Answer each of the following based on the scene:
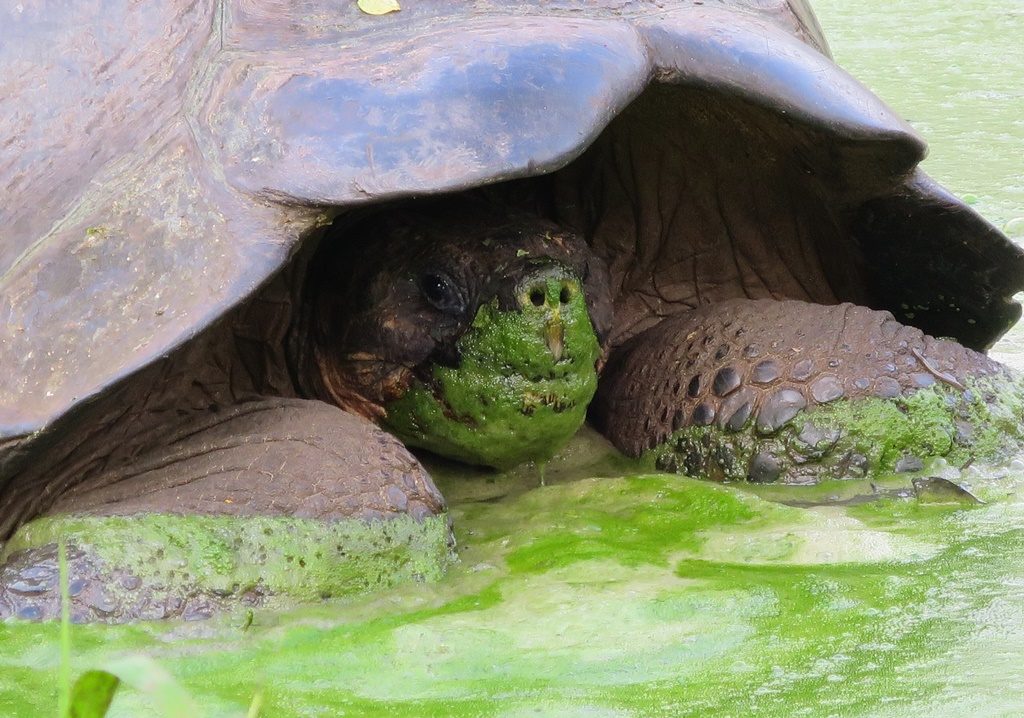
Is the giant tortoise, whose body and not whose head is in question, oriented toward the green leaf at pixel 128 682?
no

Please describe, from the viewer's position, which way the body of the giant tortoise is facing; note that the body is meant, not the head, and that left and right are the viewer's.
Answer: facing the viewer and to the right of the viewer

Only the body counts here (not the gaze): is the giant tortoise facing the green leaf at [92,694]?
no
